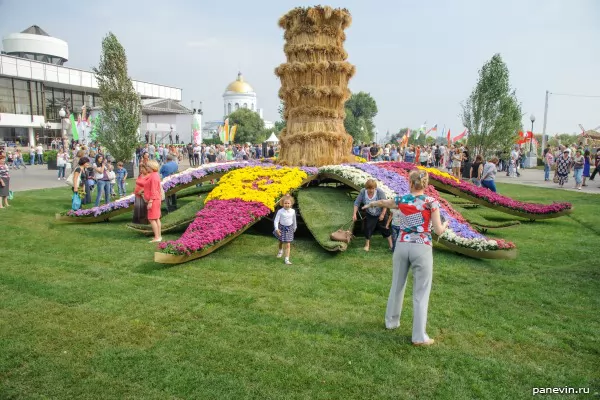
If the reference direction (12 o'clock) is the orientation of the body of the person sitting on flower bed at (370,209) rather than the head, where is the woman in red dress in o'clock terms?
The woman in red dress is roughly at 3 o'clock from the person sitting on flower bed.

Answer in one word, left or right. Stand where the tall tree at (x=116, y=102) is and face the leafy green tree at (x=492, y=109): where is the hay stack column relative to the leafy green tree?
right

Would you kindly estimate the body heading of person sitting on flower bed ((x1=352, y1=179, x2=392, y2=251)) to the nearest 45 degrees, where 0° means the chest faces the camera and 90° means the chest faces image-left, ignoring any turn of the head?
approximately 0°

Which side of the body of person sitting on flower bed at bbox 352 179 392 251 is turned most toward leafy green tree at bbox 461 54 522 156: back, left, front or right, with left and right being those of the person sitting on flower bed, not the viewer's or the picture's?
back

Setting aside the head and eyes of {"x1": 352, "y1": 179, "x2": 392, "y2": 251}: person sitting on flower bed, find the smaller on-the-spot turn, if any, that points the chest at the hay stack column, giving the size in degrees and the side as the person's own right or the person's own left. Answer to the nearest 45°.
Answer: approximately 135° to the person's own right

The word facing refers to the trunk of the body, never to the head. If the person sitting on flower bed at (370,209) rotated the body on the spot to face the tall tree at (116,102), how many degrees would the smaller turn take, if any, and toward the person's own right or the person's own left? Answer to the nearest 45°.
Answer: approximately 135° to the person's own right

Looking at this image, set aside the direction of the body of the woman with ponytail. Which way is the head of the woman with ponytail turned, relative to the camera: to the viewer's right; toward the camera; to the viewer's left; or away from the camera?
away from the camera
